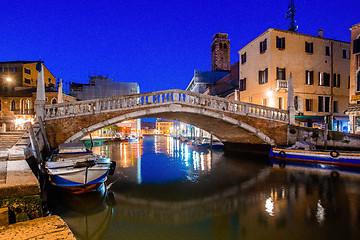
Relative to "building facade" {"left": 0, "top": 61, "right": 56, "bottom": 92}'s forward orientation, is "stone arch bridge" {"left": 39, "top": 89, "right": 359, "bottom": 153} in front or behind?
in front

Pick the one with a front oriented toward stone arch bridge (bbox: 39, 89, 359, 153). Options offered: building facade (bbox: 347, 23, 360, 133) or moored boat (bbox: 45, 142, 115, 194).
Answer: the building facade

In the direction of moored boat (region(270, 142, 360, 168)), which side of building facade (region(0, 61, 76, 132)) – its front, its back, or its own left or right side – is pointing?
front

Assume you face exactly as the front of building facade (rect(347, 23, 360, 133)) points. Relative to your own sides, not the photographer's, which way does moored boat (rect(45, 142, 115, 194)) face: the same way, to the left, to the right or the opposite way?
to the left

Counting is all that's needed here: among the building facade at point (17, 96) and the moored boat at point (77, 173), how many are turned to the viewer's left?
0

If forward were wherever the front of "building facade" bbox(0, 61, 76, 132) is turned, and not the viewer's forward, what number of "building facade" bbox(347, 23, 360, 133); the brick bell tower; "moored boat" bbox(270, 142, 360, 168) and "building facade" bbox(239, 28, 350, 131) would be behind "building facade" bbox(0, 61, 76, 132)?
0

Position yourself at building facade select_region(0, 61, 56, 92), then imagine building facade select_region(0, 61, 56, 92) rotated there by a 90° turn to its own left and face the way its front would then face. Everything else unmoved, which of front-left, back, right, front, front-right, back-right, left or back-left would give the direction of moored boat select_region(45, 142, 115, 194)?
back-right

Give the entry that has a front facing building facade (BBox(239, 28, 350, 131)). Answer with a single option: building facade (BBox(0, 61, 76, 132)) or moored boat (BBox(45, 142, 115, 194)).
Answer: building facade (BBox(0, 61, 76, 132))

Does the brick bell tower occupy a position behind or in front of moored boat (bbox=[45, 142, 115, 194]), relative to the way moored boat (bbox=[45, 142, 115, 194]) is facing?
behind

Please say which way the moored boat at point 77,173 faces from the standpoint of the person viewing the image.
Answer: facing the viewer

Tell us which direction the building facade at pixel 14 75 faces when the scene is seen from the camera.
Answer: facing the viewer and to the right of the viewer

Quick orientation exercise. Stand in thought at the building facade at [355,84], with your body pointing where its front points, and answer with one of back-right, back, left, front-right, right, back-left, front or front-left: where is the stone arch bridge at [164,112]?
front

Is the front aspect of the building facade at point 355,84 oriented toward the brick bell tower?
no

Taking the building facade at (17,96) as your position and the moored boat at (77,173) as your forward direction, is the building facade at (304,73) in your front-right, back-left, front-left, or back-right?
front-left

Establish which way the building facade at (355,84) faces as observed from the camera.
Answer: facing the viewer and to the left of the viewer
